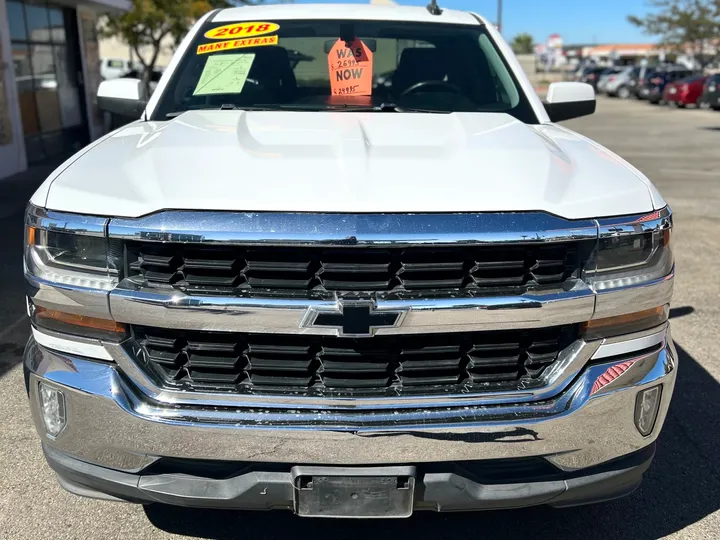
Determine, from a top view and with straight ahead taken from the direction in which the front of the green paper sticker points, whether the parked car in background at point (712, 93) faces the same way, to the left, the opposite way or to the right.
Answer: to the right

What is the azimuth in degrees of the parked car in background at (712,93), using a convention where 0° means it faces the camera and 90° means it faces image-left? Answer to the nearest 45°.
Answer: approximately 45°

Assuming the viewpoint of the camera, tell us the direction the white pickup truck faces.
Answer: facing the viewer

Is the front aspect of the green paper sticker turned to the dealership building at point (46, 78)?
no

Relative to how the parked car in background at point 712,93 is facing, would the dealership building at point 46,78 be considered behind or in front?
in front

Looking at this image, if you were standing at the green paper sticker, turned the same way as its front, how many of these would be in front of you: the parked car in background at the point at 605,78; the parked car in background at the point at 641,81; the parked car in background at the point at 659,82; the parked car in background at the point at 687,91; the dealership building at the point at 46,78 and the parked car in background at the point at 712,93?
0

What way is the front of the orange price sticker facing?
toward the camera

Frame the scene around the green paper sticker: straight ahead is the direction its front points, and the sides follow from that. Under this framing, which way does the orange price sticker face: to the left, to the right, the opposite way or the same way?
the same way

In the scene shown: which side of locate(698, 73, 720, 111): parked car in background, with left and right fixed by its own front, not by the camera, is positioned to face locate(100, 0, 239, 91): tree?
front

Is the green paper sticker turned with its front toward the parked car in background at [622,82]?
no

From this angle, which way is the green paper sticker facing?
toward the camera

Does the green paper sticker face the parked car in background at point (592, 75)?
no

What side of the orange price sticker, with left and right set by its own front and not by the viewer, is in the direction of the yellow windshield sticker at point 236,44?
right

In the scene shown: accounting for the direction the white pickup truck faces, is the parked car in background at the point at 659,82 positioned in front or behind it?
behind
